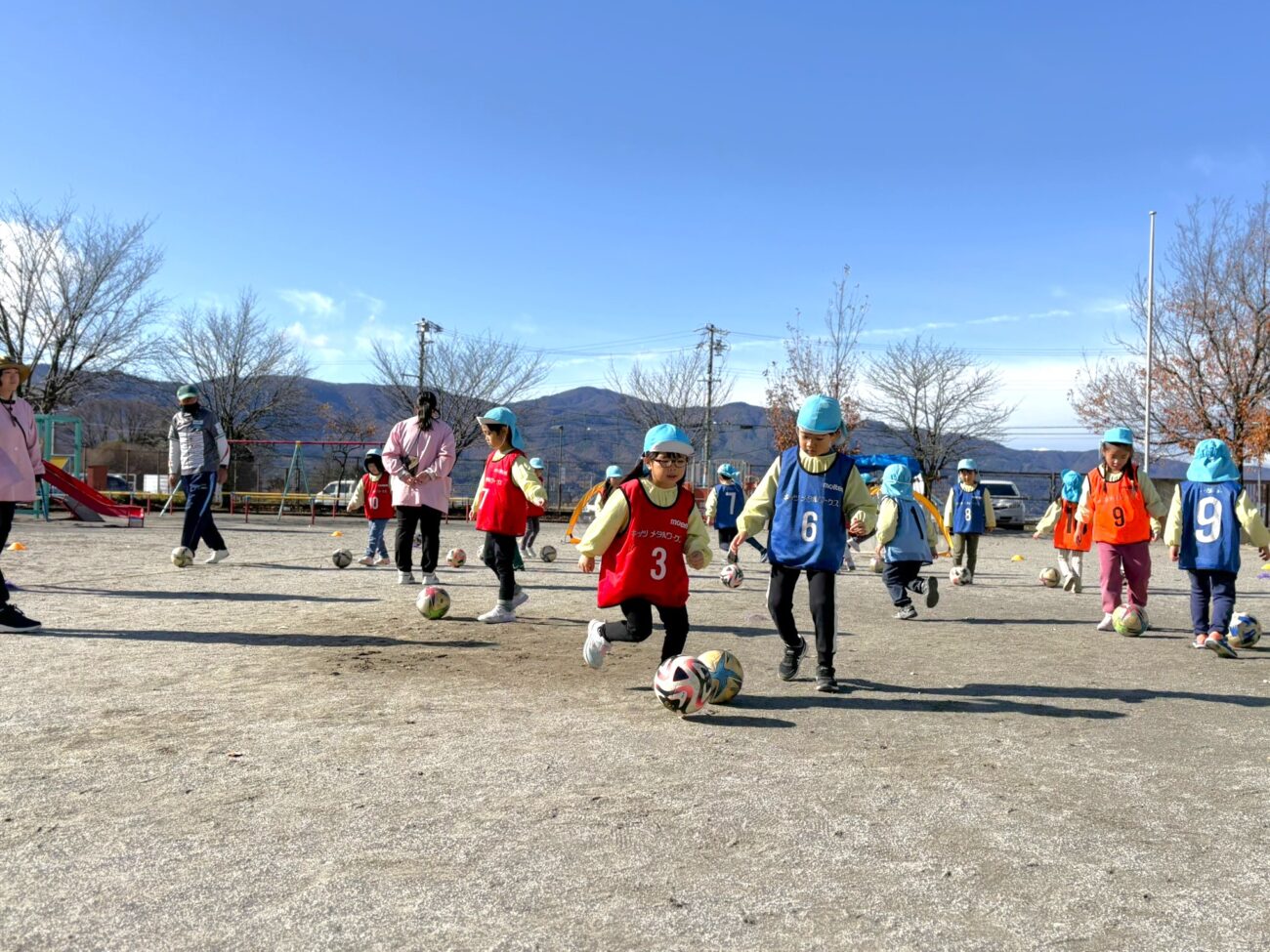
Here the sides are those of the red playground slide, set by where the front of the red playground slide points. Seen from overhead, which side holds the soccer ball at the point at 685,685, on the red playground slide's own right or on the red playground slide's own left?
on the red playground slide's own right

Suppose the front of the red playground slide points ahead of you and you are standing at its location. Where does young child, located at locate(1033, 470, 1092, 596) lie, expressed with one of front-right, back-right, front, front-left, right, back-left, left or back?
front-right

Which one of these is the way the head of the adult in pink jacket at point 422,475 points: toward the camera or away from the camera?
away from the camera

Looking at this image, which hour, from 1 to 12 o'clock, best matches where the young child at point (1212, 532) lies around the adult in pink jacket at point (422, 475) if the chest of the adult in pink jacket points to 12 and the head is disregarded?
The young child is roughly at 4 o'clock from the adult in pink jacket.

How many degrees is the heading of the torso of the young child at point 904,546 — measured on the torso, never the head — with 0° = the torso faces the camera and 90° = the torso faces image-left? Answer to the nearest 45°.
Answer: approximately 135°

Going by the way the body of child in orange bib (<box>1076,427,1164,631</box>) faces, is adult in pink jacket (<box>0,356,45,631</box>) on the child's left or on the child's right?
on the child's right

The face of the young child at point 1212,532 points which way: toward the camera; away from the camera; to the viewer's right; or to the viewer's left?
away from the camera

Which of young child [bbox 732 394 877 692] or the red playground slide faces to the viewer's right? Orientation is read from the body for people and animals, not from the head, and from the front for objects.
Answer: the red playground slide

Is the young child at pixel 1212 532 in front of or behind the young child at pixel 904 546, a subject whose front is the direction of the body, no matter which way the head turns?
behind

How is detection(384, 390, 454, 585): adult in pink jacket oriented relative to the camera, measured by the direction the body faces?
away from the camera

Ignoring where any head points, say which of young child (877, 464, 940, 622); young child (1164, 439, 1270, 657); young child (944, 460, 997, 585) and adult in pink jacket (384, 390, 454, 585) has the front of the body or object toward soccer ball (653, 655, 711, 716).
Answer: young child (944, 460, 997, 585)
